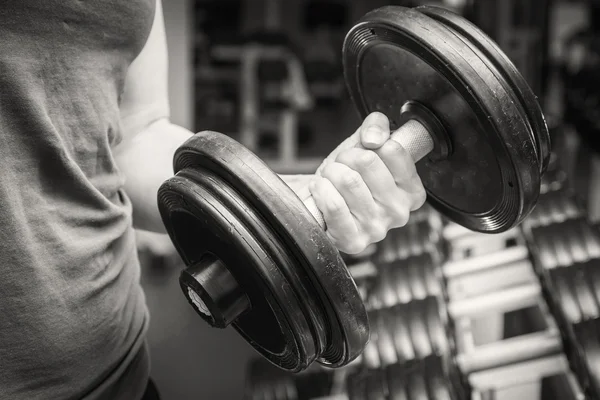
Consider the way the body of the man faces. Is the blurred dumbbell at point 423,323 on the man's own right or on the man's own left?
on the man's own left

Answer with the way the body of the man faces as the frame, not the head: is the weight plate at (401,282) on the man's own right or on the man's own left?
on the man's own left

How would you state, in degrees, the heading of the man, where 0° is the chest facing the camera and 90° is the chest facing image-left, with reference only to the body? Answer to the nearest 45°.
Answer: approximately 315°

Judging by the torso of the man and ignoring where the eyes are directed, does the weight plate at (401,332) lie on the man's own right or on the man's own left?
on the man's own left
